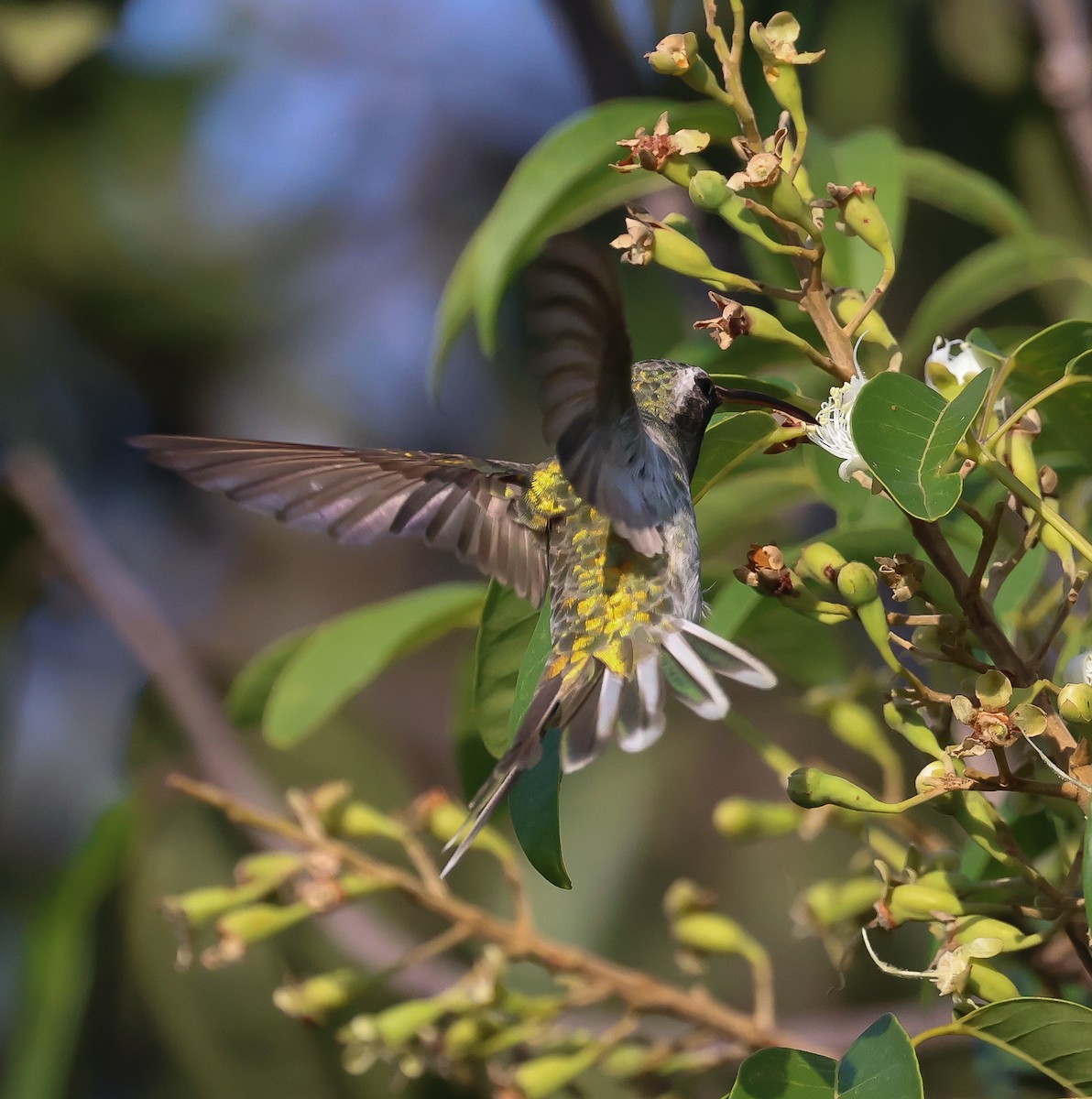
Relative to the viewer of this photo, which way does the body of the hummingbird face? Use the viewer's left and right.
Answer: facing away from the viewer and to the right of the viewer

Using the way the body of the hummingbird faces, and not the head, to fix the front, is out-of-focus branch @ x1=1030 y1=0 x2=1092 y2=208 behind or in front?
in front

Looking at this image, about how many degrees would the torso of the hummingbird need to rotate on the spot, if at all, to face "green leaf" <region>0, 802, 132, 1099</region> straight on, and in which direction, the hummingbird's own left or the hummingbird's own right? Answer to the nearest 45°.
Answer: approximately 90° to the hummingbird's own left
